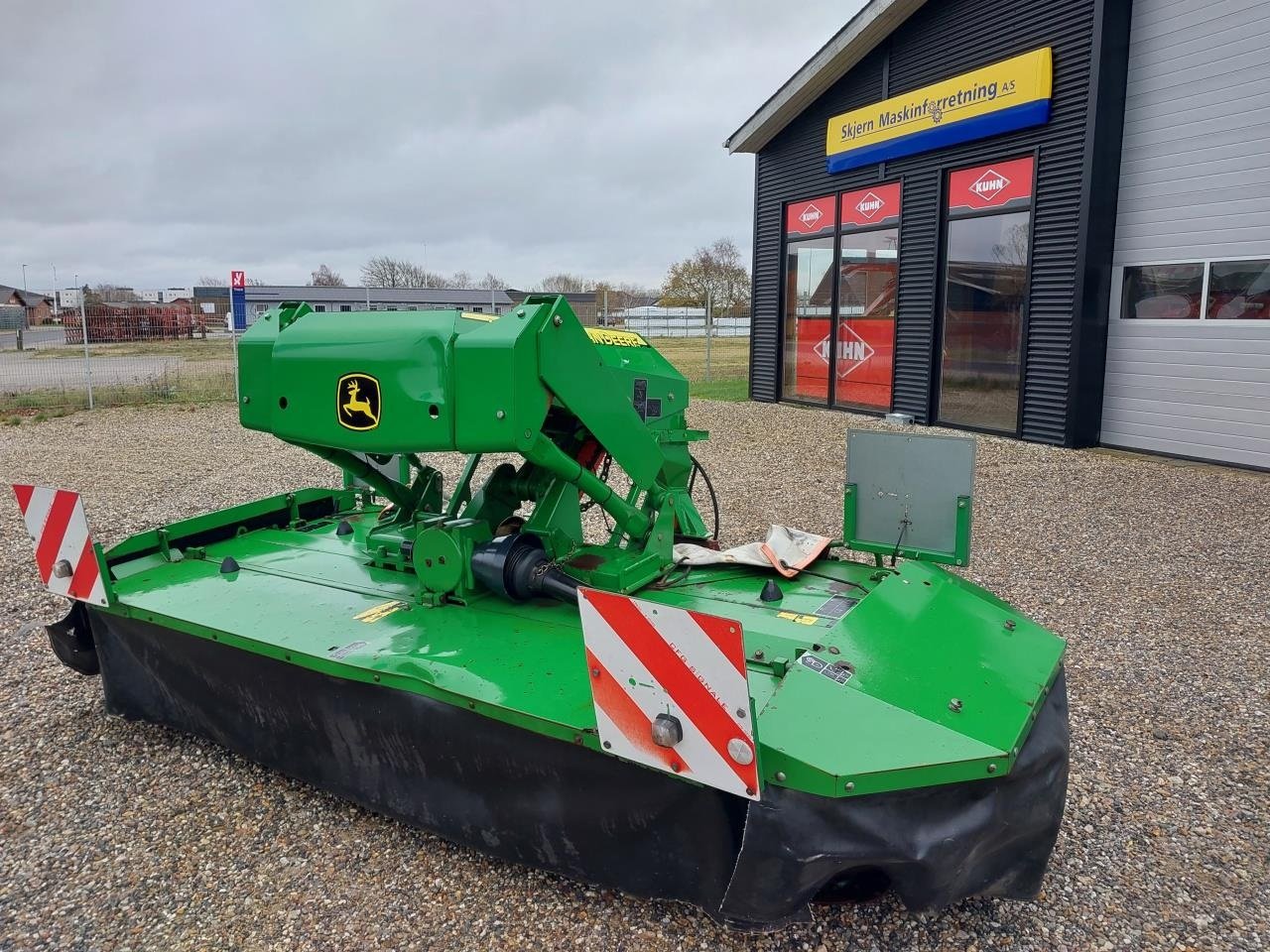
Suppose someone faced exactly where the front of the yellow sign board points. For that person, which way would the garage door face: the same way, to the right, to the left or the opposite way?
the same way

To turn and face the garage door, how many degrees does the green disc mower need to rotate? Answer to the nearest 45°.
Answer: approximately 180°

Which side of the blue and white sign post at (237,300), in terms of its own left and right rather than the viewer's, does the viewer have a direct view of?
front

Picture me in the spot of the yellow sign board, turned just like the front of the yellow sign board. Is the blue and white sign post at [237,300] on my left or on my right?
on my right

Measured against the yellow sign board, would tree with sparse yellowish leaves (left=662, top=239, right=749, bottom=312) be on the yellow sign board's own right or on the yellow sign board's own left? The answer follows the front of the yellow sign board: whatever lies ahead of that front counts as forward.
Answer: on the yellow sign board's own right

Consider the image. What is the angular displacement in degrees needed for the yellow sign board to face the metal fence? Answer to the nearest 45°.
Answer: approximately 45° to its right

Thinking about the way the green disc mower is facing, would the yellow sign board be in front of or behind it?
behind

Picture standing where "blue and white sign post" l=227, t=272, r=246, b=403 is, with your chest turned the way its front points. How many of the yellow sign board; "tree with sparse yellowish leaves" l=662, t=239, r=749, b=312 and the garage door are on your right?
0

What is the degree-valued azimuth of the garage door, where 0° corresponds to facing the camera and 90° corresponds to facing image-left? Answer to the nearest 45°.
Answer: approximately 45°

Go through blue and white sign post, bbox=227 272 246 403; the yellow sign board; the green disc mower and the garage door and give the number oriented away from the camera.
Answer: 0

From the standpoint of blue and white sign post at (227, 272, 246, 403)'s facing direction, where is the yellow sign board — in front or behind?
in front

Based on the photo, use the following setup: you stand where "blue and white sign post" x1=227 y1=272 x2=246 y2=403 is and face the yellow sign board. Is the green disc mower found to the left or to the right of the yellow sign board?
right

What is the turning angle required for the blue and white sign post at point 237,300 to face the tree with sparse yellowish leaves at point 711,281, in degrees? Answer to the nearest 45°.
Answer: approximately 135° to its left

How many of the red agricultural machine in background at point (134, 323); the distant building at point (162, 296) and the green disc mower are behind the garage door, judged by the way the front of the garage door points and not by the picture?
0

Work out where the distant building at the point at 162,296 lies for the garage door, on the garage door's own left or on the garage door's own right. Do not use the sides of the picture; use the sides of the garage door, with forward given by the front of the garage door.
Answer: on the garage door's own right

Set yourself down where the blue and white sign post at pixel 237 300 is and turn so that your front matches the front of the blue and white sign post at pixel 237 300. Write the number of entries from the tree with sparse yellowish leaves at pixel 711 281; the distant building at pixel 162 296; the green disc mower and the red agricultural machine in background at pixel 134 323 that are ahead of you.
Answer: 1

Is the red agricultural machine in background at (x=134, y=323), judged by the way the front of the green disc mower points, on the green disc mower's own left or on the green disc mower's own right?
on the green disc mower's own right

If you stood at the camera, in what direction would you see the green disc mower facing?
facing the viewer and to the left of the viewer
